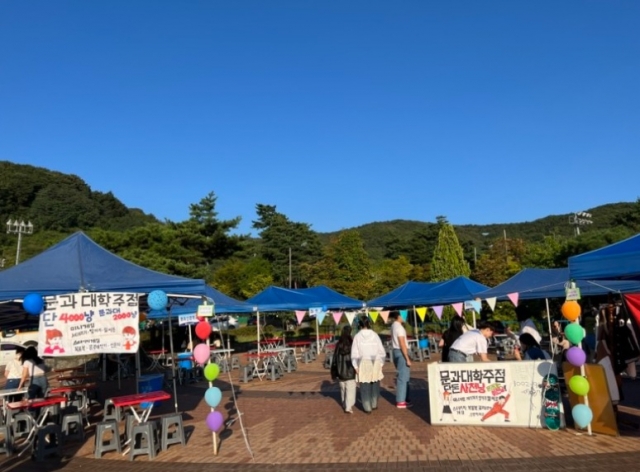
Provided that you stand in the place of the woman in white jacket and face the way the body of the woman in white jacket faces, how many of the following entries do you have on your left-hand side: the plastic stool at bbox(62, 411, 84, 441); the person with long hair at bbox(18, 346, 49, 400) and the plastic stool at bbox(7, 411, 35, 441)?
3

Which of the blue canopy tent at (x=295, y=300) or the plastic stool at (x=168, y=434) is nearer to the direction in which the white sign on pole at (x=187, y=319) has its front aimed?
the plastic stool

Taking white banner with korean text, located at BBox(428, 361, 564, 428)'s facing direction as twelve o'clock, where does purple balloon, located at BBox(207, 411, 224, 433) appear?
The purple balloon is roughly at 2 o'clock from the white banner with korean text.

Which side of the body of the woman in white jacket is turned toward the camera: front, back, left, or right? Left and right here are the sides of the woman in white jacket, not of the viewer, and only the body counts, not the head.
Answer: back

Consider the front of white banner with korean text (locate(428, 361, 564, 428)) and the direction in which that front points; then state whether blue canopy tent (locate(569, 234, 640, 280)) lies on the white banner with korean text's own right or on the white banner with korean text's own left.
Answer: on the white banner with korean text's own left

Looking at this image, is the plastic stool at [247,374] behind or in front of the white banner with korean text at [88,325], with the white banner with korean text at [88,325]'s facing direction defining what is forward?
behind

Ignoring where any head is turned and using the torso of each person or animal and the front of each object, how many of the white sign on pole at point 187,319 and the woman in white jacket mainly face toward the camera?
1

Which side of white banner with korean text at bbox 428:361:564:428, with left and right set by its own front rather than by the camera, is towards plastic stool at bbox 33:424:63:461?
right

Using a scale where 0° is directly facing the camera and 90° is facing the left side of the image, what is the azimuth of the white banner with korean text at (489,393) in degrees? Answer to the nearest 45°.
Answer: approximately 0°

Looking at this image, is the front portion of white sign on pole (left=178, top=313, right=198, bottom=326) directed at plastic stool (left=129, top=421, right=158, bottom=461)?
yes

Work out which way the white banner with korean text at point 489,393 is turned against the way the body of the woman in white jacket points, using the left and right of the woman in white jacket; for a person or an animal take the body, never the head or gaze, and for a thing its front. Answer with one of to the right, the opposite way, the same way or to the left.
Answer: the opposite way
